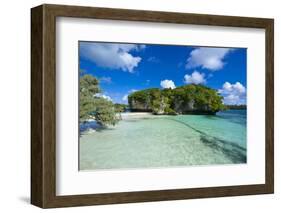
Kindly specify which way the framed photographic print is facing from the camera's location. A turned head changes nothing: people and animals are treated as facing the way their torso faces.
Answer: facing the viewer and to the right of the viewer
